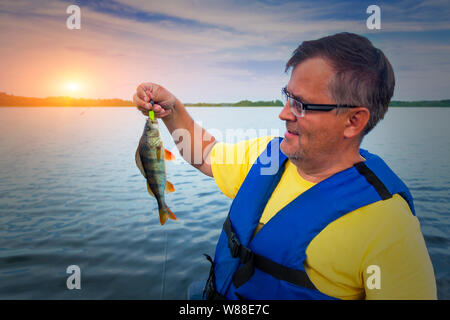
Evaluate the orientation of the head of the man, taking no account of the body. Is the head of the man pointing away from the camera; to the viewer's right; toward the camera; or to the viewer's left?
to the viewer's left

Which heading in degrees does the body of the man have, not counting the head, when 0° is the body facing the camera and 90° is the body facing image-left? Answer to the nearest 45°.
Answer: approximately 45°
